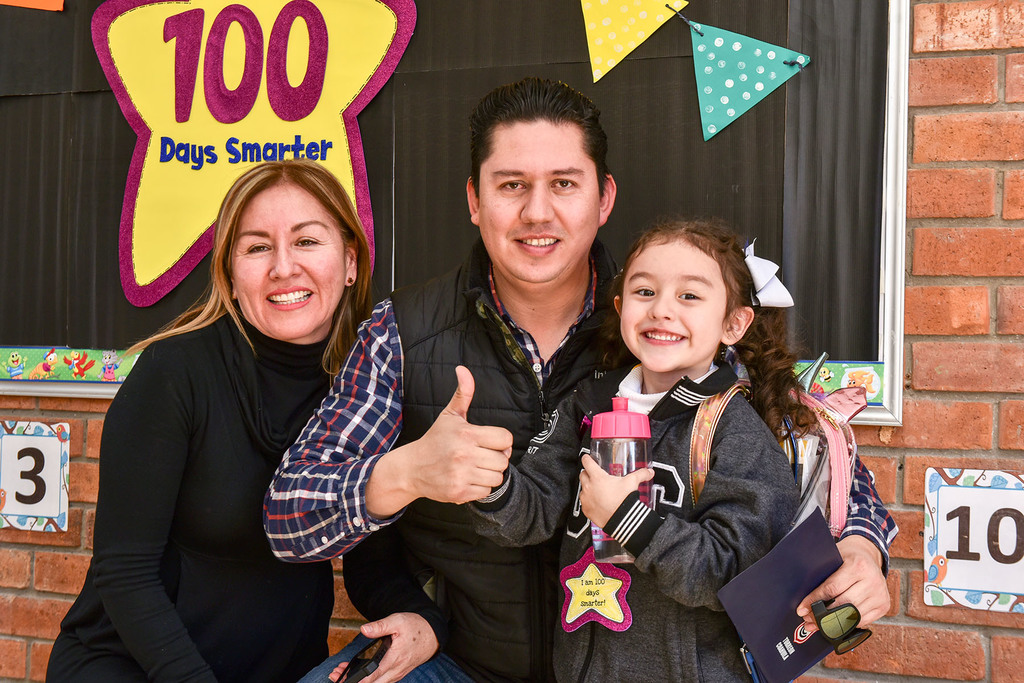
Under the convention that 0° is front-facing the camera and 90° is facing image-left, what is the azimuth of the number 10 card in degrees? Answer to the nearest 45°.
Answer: approximately 0°

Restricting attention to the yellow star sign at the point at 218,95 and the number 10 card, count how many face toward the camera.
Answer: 2

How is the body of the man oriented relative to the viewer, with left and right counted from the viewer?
facing the viewer

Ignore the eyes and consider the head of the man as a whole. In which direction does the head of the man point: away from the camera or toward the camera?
toward the camera

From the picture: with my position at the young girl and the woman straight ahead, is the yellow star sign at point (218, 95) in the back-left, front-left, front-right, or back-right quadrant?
front-right

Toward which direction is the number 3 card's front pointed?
toward the camera

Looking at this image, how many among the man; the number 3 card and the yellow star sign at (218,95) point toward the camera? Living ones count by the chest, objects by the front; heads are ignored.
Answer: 3

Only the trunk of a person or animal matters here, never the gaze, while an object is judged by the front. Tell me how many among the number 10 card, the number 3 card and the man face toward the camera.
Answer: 3
